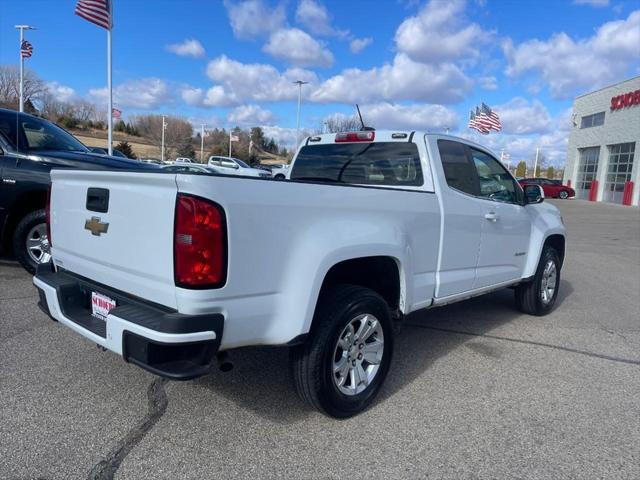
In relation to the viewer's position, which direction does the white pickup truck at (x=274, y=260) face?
facing away from the viewer and to the right of the viewer

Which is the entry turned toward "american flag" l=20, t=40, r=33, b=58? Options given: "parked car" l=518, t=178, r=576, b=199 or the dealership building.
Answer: the dealership building

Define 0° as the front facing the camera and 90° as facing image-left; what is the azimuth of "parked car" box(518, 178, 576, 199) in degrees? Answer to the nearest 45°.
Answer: approximately 270°

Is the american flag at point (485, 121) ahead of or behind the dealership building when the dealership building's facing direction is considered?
ahead

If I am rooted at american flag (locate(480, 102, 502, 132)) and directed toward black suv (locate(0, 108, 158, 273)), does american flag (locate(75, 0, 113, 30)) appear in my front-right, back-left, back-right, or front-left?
front-right

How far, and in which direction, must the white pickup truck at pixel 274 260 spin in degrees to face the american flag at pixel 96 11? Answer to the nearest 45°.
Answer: approximately 90° to its left

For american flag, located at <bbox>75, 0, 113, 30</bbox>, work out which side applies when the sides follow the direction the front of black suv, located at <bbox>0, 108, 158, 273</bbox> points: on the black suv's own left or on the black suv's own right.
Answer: on the black suv's own left

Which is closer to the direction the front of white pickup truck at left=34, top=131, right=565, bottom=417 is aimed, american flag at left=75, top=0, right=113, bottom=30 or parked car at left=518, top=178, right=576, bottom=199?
the parked car

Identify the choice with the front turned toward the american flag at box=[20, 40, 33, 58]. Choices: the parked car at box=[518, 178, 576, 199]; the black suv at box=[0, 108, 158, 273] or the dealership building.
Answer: the dealership building

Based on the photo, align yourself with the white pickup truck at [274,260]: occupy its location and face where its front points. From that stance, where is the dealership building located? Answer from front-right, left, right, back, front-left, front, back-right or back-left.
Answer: front

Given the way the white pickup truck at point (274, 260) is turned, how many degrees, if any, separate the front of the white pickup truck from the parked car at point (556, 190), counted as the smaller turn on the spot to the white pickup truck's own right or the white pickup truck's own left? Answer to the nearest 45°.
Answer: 0° — it already faces it

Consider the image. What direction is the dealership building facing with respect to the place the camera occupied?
facing the viewer and to the left of the viewer

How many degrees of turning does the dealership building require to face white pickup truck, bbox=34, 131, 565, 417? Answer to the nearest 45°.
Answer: approximately 45° to its left

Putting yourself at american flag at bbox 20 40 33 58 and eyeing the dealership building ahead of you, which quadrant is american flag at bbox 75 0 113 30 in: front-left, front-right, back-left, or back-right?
front-right
